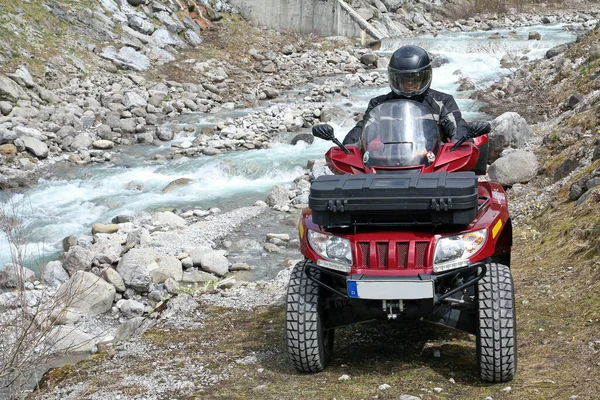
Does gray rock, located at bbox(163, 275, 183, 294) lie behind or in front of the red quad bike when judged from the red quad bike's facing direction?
behind

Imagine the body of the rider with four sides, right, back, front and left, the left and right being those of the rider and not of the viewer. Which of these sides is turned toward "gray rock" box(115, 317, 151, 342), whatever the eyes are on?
right

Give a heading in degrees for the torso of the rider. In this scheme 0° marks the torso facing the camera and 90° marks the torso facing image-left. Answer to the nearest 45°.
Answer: approximately 0°

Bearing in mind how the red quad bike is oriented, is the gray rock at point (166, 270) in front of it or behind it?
behind

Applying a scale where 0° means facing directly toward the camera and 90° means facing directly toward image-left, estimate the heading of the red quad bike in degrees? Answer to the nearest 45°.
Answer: approximately 0°

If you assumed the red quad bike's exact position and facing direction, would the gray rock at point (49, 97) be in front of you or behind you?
behind

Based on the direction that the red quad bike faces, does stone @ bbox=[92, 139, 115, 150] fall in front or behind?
behind

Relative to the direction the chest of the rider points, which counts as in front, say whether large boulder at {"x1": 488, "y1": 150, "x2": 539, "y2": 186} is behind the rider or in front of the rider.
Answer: behind

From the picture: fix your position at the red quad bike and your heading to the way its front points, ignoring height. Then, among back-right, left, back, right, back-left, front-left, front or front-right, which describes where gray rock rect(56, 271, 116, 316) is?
back-right

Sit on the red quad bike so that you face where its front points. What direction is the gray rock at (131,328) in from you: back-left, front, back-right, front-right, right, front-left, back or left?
back-right
